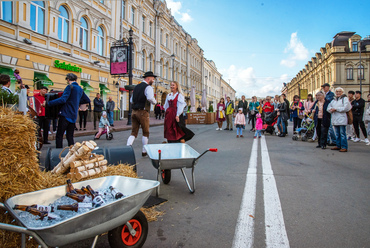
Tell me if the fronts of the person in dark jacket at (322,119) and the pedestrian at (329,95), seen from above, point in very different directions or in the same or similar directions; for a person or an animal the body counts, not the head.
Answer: same or similar directions

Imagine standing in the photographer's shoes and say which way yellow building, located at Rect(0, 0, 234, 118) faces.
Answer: facing the viewer and to the right of the viewer

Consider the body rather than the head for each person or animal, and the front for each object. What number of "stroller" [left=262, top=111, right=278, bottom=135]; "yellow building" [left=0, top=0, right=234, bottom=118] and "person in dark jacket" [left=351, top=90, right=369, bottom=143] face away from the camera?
0

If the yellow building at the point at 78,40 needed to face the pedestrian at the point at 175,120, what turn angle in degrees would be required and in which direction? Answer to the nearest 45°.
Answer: approximately 45° to its right

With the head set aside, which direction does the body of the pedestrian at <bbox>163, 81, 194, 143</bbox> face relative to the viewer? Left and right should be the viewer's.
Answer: facing the viewer and to the left of the viewer

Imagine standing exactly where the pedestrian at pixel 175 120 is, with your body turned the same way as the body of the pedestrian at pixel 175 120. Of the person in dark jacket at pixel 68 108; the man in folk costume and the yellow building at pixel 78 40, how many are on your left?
0

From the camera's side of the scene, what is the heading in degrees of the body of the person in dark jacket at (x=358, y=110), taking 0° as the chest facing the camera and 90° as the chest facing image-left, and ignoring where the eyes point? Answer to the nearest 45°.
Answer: approximately 45°

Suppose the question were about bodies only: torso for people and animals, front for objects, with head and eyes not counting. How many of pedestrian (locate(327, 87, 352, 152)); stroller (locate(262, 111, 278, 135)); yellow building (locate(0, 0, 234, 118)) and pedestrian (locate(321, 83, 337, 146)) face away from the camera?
0

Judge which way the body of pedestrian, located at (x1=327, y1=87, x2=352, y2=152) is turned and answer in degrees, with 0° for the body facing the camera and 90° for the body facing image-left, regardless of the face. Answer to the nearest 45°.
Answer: approximately 45°

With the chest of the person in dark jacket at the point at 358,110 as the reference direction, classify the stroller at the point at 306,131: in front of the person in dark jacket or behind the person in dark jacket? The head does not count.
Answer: in front

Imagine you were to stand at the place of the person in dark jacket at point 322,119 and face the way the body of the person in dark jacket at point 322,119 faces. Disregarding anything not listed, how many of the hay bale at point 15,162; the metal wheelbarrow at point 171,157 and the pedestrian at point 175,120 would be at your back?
0

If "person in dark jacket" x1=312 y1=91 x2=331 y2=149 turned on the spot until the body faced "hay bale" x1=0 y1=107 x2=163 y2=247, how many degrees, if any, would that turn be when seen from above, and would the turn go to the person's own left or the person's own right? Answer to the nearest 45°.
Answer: approximately 45° to the person's own left

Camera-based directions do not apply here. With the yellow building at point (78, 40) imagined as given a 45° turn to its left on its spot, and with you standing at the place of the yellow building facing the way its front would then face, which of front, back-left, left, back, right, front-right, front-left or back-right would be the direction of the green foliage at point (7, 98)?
right

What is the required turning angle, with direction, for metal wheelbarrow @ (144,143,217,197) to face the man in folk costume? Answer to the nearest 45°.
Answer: approximately 45° to its right

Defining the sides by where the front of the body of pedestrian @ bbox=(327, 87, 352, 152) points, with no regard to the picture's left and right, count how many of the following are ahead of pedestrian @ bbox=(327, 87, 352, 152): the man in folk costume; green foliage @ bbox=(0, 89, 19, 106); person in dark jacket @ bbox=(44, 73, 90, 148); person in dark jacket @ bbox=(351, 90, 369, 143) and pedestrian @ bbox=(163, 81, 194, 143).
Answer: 4

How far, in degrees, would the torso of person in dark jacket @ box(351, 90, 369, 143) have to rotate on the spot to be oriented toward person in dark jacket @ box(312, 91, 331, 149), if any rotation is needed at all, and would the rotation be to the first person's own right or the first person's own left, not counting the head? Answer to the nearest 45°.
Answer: approximately 45° to the first person's own left

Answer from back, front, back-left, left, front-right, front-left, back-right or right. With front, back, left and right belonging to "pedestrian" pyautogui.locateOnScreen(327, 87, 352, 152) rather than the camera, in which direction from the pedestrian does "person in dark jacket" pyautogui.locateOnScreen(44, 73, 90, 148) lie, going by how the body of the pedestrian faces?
front
